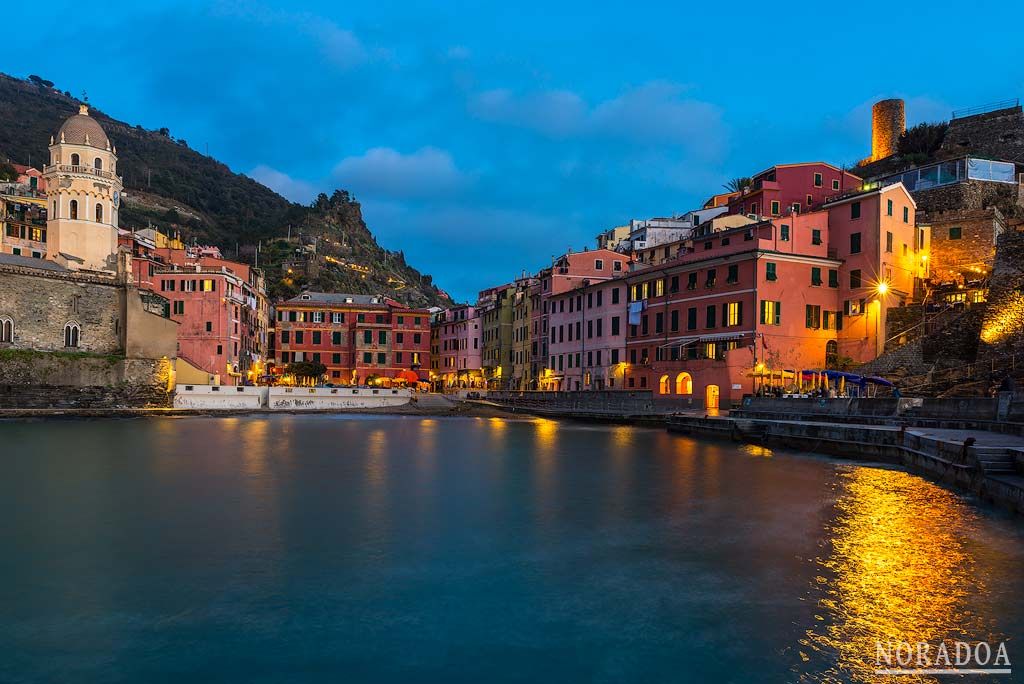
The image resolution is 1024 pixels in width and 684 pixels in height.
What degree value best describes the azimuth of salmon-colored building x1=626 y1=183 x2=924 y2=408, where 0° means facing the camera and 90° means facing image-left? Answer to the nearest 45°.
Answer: approximately 45°
